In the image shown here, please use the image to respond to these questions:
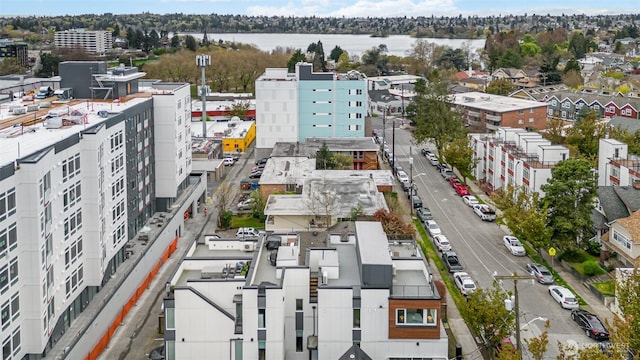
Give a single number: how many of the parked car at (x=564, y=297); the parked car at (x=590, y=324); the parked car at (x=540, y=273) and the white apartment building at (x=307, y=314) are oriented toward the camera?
1

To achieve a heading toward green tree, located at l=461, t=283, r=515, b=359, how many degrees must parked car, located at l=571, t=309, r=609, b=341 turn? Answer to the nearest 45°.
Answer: approximately 90° to its left

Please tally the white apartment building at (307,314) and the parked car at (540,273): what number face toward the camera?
1

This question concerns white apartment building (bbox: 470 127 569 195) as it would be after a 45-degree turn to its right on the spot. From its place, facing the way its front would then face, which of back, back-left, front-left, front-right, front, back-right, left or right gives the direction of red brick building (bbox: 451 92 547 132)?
right

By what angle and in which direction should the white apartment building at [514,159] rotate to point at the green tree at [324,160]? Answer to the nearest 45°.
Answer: approximately 45° to its right

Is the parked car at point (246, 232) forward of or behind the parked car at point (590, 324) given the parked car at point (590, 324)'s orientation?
forward

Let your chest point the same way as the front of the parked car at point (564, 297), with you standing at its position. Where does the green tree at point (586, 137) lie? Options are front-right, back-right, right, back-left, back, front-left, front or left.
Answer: front-right

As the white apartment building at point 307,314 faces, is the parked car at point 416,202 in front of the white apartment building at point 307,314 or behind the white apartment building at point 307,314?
behind

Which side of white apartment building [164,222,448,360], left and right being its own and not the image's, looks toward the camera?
front

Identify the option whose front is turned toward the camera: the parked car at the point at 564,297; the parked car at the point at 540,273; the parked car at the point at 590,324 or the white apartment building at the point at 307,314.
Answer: the white apartment building

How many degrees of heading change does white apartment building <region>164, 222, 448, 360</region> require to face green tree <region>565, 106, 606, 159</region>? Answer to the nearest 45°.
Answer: approximately 135° to its left

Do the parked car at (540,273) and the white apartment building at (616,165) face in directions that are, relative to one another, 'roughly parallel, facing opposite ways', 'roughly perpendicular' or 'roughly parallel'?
roughly perpendicular

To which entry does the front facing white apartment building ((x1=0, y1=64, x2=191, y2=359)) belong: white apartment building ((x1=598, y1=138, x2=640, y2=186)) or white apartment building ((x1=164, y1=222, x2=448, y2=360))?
white apartment building ((x1=598, y1=138, x2=640, y2=186))

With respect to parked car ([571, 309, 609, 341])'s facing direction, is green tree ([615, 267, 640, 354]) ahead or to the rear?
to the rear

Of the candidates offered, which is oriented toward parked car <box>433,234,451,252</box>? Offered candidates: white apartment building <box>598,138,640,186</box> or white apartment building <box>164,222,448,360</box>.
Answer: white apartment building <box>598,138,640,186</box>

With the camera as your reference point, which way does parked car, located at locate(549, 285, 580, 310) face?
facing away from the viewer and to the left of the viewer

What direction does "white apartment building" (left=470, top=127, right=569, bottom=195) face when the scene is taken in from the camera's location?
facing the viewer and to the left of the viewer
